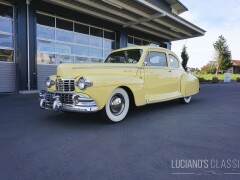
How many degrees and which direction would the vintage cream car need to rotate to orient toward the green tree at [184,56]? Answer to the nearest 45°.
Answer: approximately 135° to its right

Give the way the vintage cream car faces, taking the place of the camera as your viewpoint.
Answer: facing the viewer and to the left of the viewer
